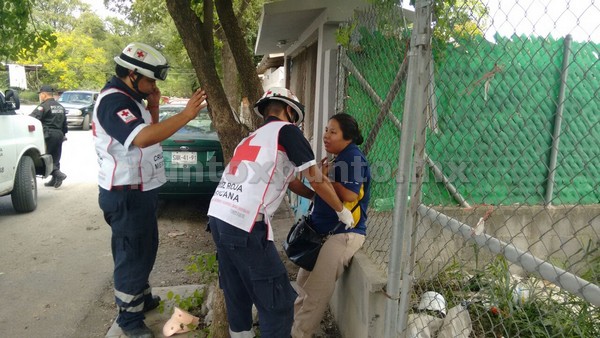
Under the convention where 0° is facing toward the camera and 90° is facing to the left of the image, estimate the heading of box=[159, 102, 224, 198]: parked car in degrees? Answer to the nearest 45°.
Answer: approximately 180°

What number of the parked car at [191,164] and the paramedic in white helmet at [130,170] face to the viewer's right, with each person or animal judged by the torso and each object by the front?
1

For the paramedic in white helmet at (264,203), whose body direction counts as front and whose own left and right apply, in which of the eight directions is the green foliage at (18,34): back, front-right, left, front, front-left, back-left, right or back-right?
left

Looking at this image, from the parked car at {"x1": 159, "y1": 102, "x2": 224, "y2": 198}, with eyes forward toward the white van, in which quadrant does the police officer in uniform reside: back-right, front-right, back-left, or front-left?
front-right

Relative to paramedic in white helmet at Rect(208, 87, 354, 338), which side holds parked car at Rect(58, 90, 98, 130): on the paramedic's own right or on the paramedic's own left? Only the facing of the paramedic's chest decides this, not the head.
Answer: on the paramedic's own left

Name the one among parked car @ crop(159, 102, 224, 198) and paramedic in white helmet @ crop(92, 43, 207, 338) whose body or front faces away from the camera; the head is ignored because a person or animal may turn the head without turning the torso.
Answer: the parked car

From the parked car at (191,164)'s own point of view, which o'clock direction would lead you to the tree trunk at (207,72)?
The tree trunk is roughly at 6 o'clock from the parked car.

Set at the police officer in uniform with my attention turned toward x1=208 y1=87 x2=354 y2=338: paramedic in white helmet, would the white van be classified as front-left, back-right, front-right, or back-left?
front-right

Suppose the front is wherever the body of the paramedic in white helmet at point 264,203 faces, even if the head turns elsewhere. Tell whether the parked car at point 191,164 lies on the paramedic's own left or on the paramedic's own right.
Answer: on the paramedic's own left

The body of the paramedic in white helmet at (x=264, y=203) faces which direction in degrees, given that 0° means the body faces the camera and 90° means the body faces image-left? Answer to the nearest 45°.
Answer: approximately 225°

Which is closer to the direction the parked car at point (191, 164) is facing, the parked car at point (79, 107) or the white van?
the parked car

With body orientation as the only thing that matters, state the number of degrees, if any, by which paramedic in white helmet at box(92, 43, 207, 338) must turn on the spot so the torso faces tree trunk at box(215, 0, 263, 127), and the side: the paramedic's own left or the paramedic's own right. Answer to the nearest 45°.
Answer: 0° — they already face it

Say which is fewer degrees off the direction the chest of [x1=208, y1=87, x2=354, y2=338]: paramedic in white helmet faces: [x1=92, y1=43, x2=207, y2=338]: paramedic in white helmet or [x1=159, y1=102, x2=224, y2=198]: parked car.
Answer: the parked car

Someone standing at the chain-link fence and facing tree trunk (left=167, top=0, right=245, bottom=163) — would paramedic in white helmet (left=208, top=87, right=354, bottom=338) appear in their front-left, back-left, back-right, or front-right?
front-left

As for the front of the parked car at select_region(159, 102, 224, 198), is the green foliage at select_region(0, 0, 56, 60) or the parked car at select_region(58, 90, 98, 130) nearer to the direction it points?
the parked car

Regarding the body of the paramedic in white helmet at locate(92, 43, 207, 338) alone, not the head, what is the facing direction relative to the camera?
to the viewer's right
